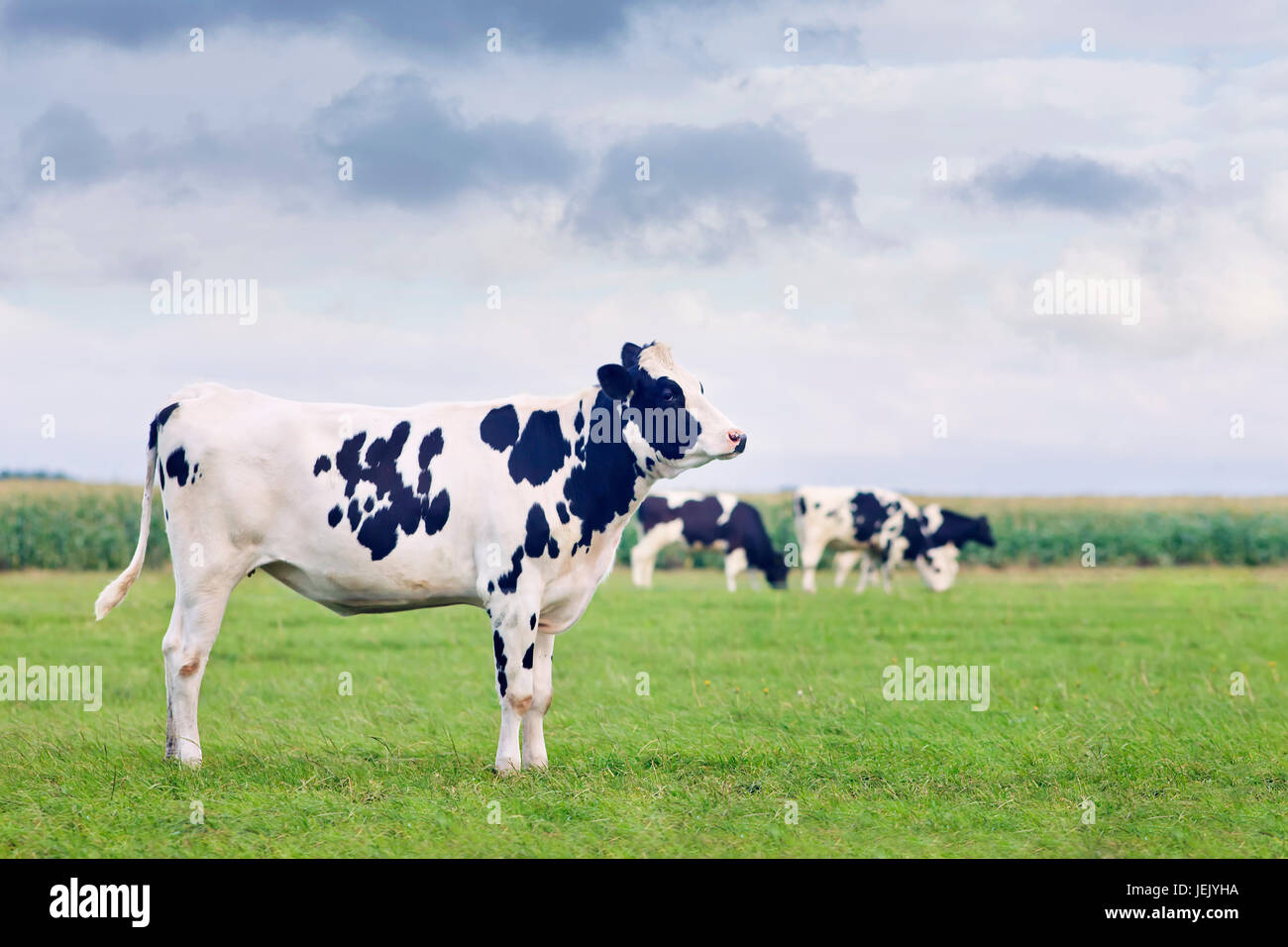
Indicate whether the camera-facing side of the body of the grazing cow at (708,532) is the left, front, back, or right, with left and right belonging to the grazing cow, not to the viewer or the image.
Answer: right

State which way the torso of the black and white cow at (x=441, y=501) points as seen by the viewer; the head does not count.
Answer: to the viewer's right

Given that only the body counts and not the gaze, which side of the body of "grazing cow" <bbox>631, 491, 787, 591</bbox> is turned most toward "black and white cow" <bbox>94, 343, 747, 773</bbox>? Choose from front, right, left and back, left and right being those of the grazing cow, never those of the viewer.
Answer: right

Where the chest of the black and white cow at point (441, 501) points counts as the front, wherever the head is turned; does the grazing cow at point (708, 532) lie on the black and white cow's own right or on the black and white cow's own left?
on the black and white cow's own left

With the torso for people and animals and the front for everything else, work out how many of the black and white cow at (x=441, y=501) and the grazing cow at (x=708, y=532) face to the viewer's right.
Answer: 2
